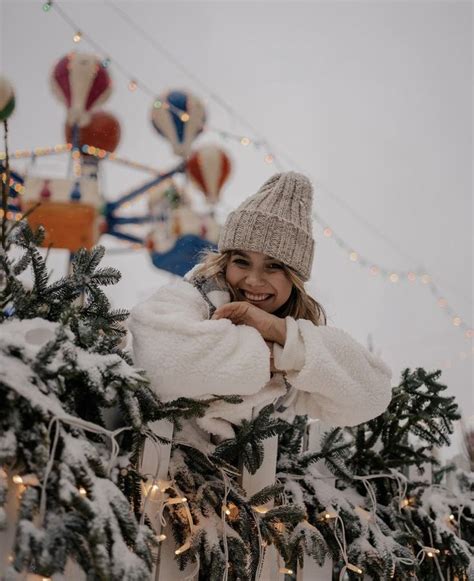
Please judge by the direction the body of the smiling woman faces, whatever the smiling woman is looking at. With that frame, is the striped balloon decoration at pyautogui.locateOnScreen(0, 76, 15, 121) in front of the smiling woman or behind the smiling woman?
behind

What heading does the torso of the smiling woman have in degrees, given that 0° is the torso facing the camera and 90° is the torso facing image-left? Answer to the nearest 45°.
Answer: approximately 0°

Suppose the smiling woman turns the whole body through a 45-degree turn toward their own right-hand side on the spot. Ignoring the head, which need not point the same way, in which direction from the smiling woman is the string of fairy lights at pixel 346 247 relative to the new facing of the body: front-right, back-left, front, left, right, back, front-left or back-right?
back-right

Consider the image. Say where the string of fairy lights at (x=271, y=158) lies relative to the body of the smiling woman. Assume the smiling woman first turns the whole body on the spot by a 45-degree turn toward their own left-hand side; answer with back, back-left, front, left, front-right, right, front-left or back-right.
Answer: back-left

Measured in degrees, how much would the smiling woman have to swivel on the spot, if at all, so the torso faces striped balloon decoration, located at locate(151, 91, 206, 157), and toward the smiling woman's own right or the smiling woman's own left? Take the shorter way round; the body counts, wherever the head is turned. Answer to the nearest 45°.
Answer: approximately 180°

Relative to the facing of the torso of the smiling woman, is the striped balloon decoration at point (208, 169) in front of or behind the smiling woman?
behind
